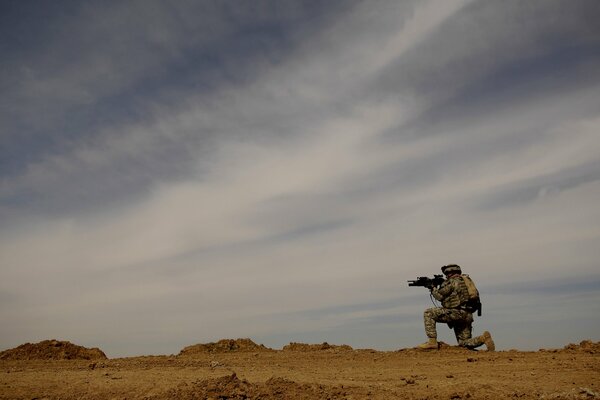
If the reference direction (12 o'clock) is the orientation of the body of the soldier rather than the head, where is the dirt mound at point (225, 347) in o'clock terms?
The dirt mound is roughly at 12 o'clock from the soldier.

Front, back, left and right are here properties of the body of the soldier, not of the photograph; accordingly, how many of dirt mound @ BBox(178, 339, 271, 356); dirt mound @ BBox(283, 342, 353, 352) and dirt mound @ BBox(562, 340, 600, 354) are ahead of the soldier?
2

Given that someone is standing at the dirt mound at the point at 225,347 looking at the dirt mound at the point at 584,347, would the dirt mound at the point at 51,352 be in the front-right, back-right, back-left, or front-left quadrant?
back-right

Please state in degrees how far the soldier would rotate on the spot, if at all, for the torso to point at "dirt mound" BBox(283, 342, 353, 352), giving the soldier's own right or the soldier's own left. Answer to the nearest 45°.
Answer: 0° — they already face it

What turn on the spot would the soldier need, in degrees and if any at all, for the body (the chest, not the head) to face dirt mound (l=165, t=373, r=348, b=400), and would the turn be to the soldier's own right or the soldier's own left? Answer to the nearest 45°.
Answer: approximately 90° to the soldier's own left

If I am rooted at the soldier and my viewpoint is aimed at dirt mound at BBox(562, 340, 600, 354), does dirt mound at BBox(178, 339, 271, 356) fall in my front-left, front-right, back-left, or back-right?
back-right

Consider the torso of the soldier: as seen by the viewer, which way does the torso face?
to the viewer's left

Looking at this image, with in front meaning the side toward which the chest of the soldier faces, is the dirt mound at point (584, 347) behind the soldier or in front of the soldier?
behind
